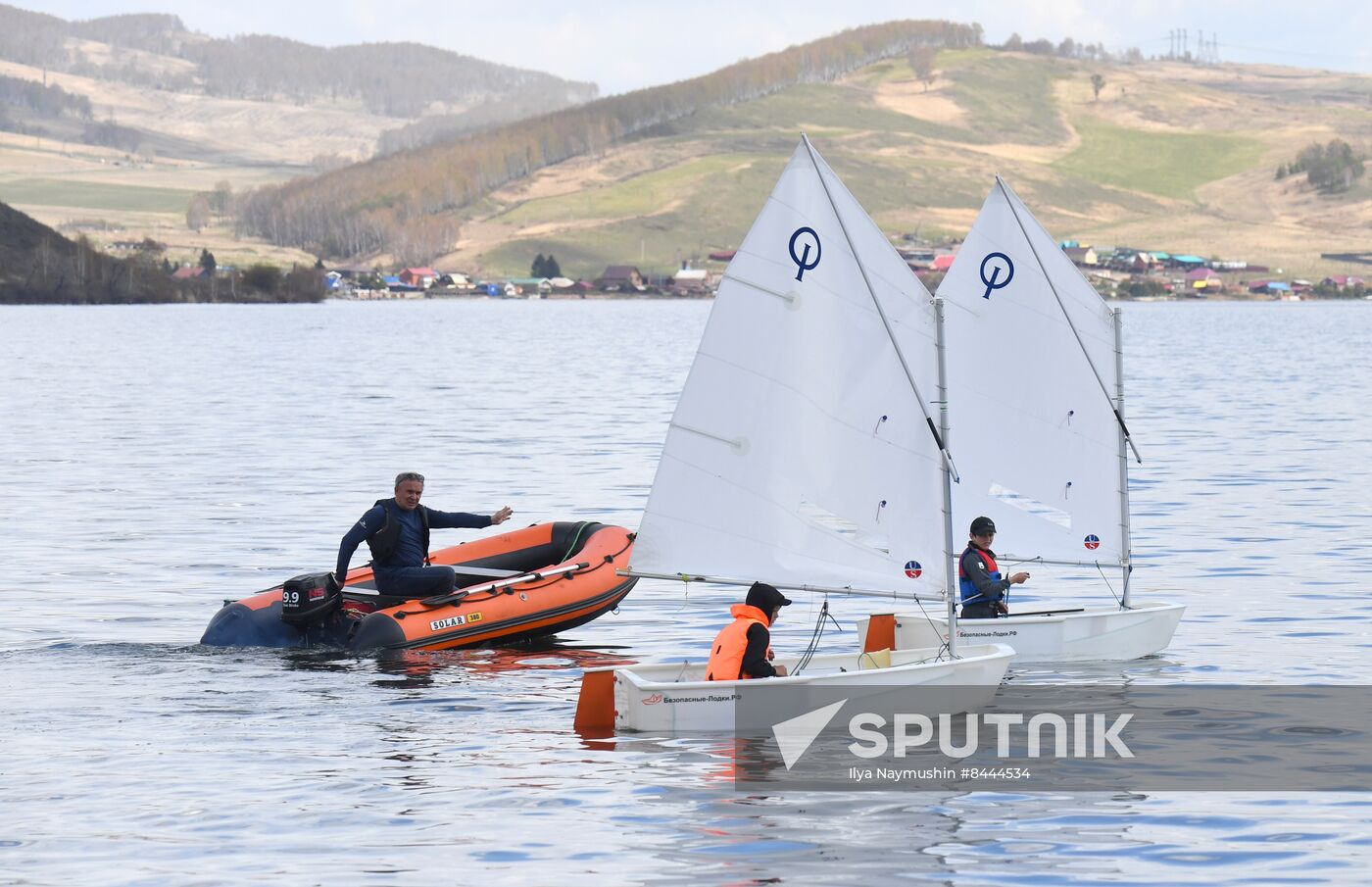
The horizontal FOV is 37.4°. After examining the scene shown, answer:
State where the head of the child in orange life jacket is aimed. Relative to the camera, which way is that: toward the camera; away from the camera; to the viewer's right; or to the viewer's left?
to the viewer's right

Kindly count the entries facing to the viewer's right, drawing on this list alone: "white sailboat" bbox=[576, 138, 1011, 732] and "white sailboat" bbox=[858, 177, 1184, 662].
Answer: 2

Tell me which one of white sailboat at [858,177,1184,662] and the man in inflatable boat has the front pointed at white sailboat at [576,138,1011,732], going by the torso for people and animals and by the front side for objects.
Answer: the man in inflatable boat

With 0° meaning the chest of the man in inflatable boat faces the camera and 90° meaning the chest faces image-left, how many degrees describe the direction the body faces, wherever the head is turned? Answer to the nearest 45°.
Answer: approximately 315°

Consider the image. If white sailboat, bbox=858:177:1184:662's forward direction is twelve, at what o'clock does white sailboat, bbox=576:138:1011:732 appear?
white sailboat, bbox=576:138:1011:732 is roughly at 4 o'clock from white sailboat, bbox=858:177:1184:662.

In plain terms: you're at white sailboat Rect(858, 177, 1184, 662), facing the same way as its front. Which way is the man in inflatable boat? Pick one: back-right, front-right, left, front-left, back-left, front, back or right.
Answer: back

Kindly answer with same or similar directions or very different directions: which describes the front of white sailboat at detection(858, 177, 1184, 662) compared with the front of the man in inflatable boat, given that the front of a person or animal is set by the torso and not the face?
same or similar directions

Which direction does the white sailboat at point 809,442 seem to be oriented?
to the viewer's right

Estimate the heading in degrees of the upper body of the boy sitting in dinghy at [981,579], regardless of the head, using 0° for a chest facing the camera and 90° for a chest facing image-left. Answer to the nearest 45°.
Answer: approximately 315°

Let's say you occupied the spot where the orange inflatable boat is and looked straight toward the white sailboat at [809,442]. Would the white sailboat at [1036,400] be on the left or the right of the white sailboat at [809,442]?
left

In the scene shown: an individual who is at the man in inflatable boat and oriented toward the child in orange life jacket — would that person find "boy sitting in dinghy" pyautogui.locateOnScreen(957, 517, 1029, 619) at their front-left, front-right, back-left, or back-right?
front-left

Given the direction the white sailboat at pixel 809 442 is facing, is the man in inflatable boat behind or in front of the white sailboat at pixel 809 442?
behind

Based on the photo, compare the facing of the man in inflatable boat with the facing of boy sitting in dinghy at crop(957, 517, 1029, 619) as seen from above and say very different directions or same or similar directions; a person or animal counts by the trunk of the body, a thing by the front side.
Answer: same or similar directions

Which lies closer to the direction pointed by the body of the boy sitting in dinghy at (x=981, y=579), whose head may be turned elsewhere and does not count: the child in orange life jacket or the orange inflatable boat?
the child in orange life jacket

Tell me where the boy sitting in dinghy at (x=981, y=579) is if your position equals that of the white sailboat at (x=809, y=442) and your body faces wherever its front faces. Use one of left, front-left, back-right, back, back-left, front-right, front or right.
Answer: front-left

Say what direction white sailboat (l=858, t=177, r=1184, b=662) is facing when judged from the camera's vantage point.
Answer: facing to the right of the viewer
